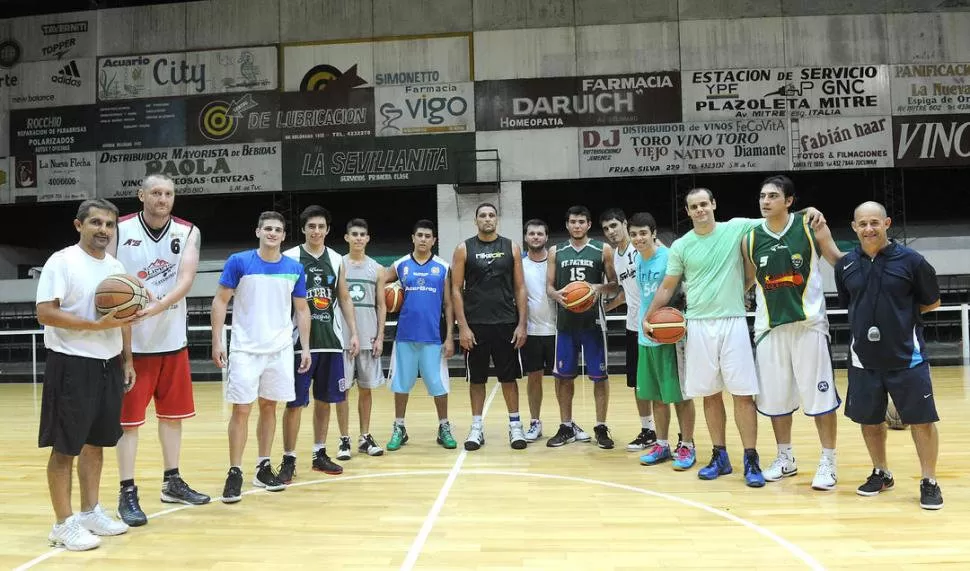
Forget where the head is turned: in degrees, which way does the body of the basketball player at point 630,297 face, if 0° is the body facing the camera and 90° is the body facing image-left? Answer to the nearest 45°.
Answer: approximately 45°

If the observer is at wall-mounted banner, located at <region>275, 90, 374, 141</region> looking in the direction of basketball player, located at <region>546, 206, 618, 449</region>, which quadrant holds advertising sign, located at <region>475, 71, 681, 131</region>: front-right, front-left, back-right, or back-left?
front-left

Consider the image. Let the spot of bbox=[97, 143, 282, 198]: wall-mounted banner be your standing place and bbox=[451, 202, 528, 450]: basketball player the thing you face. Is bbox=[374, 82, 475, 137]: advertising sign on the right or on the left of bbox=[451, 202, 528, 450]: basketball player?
left

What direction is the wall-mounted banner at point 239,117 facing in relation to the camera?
toward the camera

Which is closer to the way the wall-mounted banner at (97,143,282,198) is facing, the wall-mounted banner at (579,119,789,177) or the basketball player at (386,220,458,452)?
the basketball player

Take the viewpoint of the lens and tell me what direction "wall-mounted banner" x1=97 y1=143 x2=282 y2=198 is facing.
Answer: facing the viewer

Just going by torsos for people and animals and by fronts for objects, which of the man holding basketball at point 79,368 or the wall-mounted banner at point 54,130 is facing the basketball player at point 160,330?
the wall-mounted banner

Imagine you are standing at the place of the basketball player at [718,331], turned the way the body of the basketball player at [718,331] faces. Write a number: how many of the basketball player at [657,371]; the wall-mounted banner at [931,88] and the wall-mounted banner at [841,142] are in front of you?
0

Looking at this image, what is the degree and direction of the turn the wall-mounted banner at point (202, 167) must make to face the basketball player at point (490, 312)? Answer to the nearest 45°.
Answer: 0° — it already faces them

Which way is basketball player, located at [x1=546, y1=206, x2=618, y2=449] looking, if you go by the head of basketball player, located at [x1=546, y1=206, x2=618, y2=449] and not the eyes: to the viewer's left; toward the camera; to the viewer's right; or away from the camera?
toward the camera

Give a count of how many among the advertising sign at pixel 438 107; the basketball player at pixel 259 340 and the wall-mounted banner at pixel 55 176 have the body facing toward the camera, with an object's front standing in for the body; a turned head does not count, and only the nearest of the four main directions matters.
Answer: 3

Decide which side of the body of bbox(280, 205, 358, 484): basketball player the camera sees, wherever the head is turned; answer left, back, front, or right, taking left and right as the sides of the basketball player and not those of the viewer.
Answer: front

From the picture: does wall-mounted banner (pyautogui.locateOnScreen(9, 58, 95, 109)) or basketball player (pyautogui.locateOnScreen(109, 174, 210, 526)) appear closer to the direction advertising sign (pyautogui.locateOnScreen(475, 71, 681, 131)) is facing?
the basketball player

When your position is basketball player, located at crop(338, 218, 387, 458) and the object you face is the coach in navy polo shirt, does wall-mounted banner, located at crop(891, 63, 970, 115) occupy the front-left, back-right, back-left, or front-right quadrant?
front-left

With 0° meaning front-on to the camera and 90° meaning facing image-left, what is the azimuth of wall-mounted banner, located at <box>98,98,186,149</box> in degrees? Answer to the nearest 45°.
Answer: approximately 0°

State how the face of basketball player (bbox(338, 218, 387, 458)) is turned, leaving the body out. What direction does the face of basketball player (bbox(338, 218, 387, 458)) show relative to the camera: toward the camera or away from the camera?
toward the camera

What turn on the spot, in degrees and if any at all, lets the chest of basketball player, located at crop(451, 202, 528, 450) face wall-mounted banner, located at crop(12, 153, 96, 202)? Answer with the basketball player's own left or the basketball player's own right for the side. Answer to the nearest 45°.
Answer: approximately 135° to the basketball player's own right

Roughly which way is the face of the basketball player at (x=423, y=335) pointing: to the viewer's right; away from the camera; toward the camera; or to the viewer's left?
toward the camera

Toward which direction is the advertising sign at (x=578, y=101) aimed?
toward the camera

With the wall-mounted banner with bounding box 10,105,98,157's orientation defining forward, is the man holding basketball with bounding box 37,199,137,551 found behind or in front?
in front

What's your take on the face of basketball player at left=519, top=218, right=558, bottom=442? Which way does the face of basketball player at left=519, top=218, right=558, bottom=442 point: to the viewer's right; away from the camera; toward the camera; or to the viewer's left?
toward the camera
